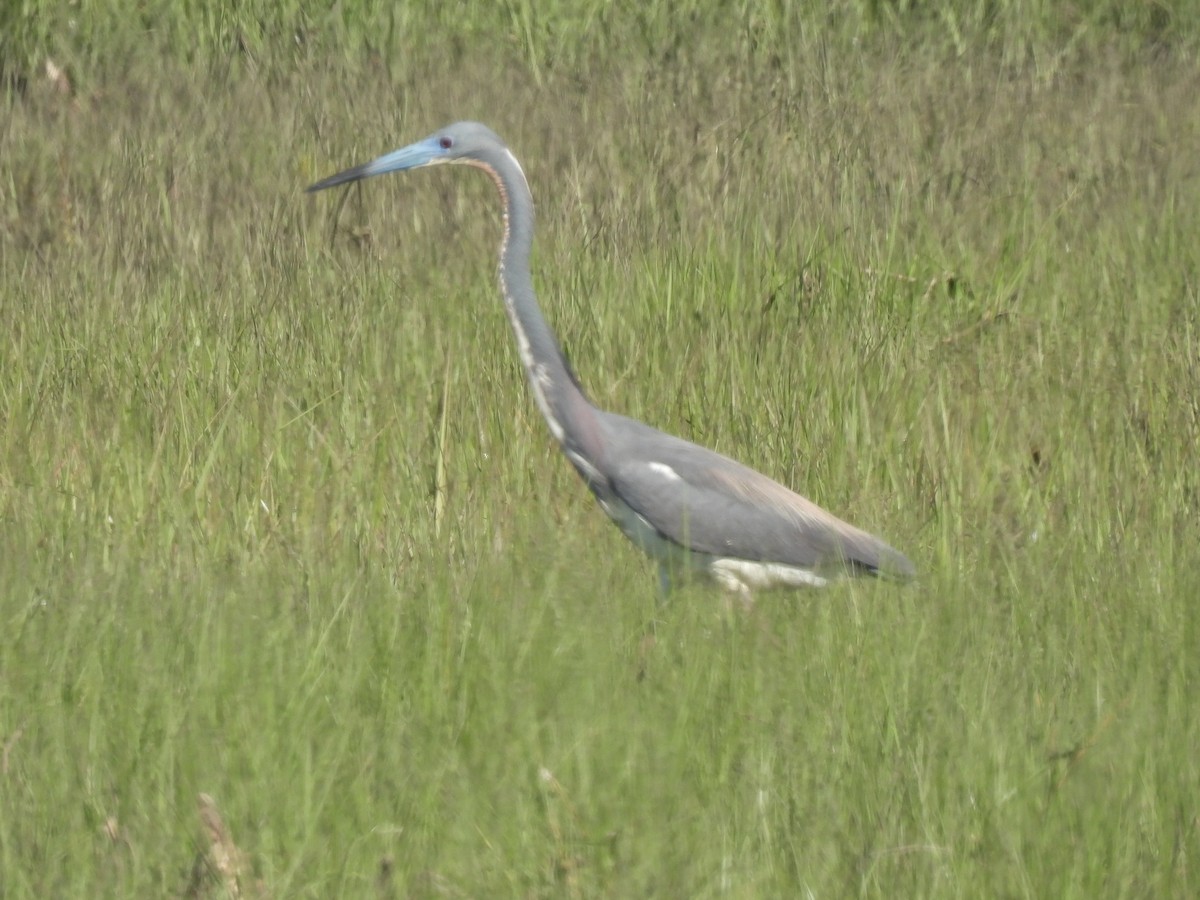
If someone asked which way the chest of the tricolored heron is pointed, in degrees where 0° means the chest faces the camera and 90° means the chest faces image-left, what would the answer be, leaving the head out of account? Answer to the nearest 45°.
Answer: approximately 90°
